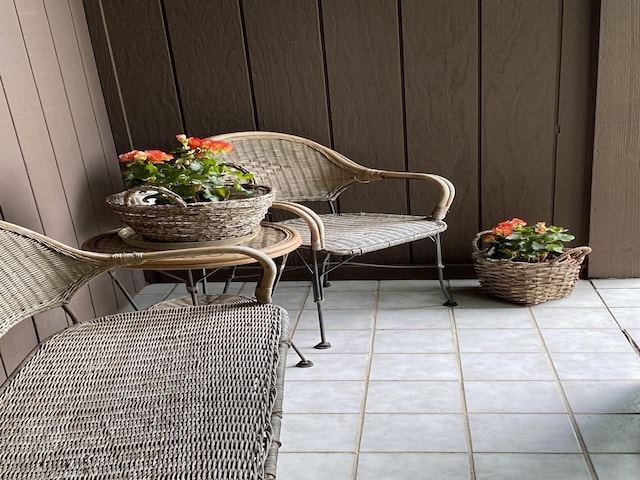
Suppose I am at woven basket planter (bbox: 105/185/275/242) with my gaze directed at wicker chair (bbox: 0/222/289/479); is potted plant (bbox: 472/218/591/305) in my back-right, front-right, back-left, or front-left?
back-left

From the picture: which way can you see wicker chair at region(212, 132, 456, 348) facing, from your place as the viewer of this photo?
facing the viewer and to the right of the viewer

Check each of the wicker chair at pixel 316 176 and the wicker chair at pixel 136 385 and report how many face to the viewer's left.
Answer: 0

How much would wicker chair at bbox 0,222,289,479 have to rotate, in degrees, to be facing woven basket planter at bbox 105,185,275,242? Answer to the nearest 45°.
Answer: approximately 45° to its left

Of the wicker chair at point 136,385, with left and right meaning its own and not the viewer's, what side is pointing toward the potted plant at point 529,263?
front

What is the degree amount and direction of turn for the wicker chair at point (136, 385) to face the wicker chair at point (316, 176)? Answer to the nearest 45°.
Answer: approximately 45° to its left

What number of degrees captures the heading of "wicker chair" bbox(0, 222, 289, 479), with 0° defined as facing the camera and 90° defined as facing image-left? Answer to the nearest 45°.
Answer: approximately 270°

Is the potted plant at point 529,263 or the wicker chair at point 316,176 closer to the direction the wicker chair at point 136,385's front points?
the potted plant

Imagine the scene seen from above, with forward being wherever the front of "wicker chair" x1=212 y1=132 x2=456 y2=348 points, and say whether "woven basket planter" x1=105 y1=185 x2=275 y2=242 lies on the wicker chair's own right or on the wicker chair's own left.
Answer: on the wicker chair's own right
